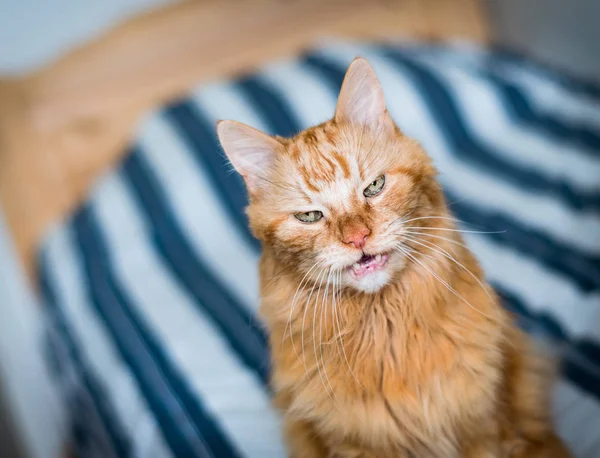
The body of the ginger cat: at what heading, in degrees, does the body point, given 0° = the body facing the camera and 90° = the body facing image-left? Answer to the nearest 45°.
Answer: approximately 0°
